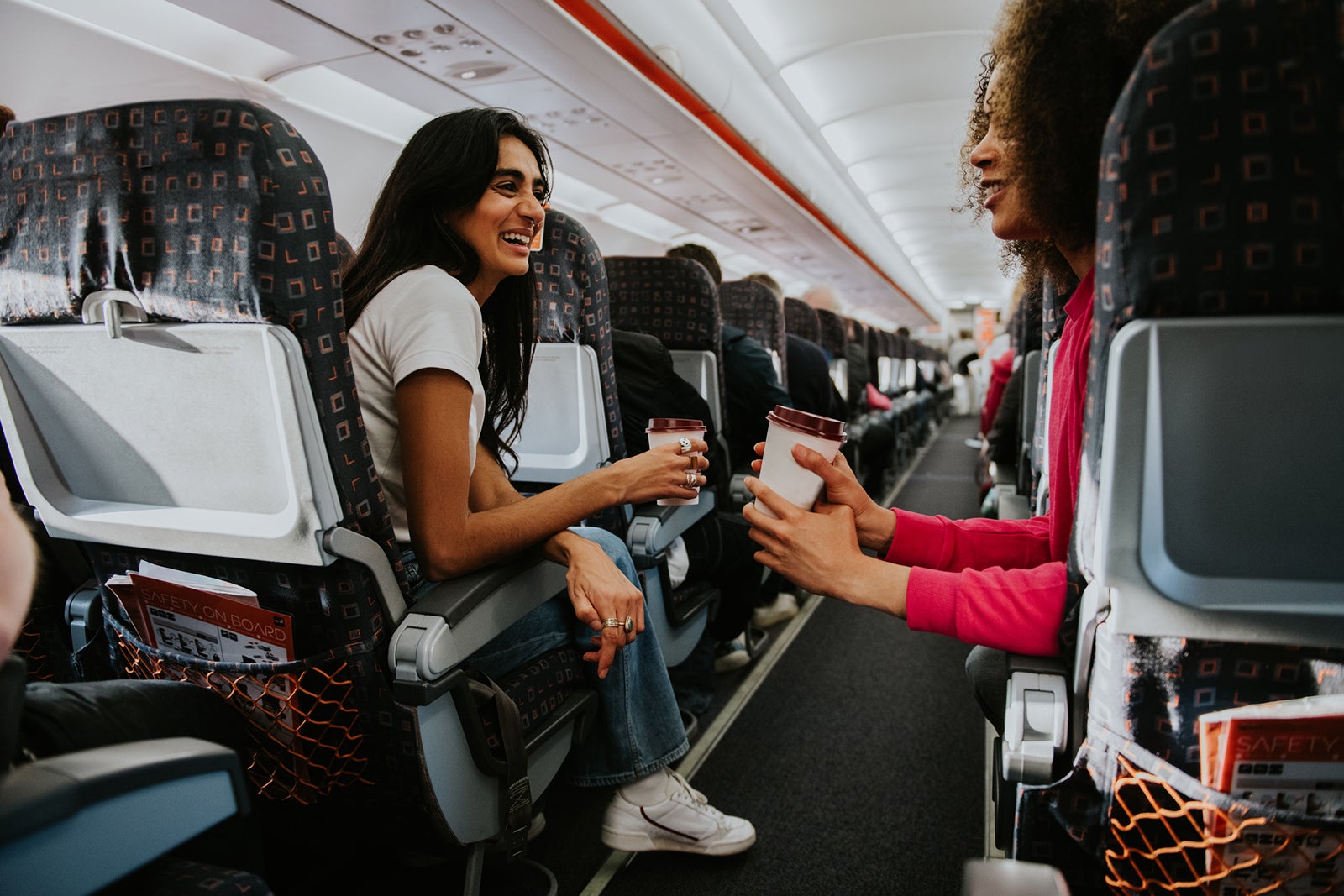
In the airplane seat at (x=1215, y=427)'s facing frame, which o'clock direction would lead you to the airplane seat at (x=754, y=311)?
the airplane seat at (x=754, y=311) is roughly at 11 o'clock from the airplane seat at (x=1215, y=427).

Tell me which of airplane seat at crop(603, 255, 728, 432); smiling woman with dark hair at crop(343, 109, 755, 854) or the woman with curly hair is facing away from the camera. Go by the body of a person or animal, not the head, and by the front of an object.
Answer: the airplane seat

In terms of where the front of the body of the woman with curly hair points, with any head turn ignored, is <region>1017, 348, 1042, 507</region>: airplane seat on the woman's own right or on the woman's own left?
on the woman's own right

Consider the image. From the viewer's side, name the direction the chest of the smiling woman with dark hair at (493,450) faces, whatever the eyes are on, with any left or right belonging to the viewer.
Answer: facing to the right of the viewer

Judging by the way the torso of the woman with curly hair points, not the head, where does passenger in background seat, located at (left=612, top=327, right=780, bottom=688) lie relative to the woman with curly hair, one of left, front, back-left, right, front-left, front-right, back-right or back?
front-right

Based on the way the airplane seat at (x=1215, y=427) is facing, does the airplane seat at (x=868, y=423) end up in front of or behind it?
in front

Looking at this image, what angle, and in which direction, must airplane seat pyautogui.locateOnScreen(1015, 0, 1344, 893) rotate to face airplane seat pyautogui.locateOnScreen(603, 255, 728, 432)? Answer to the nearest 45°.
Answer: approximately 45° to its left

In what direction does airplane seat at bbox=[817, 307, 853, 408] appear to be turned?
away from the camera

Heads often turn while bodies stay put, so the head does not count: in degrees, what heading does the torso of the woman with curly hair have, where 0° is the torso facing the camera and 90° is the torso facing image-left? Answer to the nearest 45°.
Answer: approximately 90°

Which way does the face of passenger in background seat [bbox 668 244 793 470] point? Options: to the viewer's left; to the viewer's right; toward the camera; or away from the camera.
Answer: away from the camera

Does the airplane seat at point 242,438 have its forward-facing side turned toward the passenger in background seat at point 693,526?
yes

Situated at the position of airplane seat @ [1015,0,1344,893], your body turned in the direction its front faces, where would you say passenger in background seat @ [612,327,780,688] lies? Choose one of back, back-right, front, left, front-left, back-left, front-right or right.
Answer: front-left

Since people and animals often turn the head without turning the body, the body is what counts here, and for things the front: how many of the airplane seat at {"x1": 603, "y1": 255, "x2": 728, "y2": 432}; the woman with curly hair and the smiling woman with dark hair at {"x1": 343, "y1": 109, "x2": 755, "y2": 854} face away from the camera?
1

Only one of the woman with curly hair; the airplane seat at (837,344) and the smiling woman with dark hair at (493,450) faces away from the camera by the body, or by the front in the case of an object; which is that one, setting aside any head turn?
the airplane seat

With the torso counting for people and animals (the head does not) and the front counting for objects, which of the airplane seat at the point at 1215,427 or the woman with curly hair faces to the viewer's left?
the woman with curly hair

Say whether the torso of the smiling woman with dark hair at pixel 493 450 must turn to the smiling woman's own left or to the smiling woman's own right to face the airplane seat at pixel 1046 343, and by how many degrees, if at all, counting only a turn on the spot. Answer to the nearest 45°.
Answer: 0° — they already face it

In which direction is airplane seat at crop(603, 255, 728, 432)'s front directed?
away from the camera

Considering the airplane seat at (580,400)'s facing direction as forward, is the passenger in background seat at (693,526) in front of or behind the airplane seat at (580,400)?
in front
